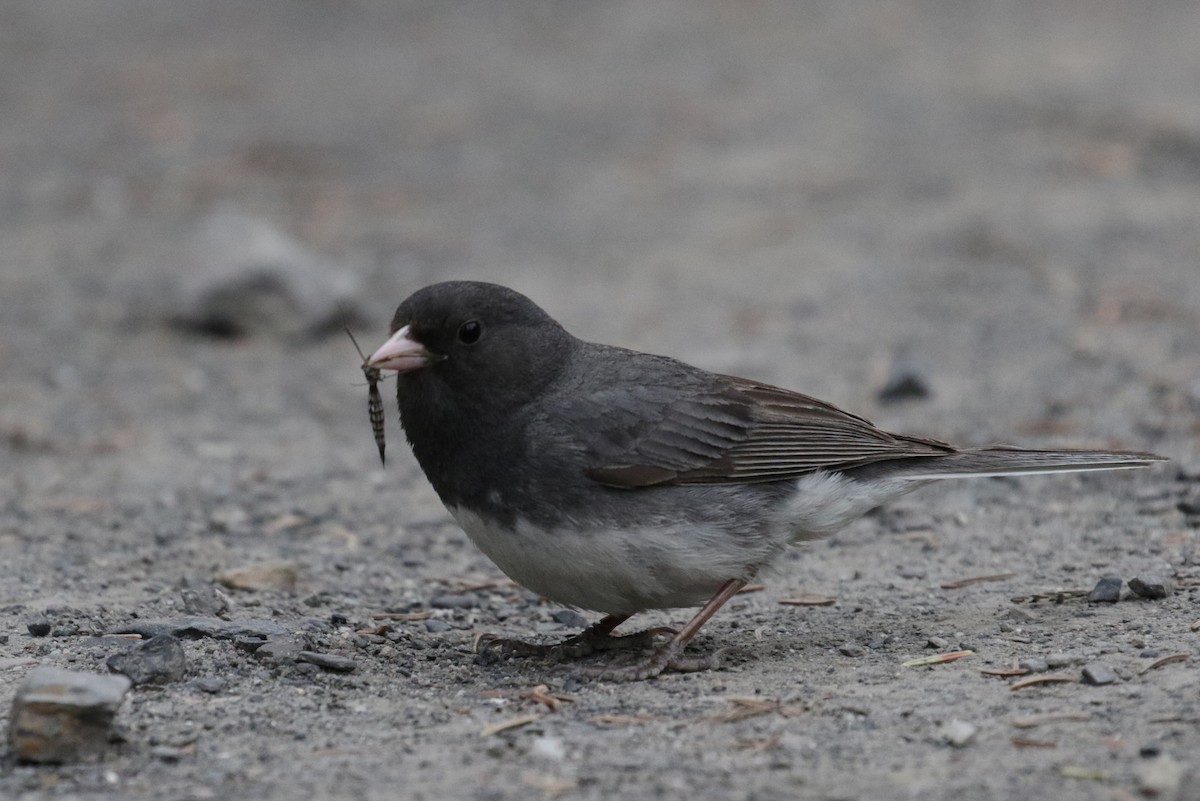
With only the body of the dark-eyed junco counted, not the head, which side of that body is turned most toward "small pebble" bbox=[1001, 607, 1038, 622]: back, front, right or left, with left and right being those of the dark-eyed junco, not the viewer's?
back

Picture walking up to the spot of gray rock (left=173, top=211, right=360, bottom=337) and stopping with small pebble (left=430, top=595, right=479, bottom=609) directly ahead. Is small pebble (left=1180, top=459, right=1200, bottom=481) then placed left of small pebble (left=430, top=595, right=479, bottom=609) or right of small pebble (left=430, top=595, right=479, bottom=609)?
left

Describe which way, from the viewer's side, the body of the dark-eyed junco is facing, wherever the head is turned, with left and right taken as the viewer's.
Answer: facing to the left of the viewer

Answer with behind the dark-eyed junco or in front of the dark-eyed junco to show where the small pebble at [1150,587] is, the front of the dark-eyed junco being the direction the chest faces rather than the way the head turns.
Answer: behind

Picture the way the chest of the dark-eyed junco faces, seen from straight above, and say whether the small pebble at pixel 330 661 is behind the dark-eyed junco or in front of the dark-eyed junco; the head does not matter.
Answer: in front

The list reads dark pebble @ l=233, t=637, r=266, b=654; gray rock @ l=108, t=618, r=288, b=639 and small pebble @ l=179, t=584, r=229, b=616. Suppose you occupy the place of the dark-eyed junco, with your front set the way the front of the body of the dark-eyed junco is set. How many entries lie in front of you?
3

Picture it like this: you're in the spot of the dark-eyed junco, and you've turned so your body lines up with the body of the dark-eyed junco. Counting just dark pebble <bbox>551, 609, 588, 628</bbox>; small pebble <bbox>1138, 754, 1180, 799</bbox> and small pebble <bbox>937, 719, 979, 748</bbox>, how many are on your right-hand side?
1

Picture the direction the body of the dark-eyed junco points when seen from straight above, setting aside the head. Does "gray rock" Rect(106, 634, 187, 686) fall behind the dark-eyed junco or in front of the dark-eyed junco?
in front

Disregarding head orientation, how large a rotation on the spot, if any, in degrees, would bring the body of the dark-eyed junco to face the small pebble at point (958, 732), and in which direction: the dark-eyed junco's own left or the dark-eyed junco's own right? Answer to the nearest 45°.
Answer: approximately 135° to the dark-eyed junco's own left

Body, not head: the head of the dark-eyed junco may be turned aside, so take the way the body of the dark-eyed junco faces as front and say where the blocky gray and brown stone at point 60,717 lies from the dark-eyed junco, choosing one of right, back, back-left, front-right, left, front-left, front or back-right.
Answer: front-left

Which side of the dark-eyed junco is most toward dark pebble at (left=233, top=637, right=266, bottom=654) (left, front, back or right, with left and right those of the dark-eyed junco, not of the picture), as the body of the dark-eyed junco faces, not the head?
front

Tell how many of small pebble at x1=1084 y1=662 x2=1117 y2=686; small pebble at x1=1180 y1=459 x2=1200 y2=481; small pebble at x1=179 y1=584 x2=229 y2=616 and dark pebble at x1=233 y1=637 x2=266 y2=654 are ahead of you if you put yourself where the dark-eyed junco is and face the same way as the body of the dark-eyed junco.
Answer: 2

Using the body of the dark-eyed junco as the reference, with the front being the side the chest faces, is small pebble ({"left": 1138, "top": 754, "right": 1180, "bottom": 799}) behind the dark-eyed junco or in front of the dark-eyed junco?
behind

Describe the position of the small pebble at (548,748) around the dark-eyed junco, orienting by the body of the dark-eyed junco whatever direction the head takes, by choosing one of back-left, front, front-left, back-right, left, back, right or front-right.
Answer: left

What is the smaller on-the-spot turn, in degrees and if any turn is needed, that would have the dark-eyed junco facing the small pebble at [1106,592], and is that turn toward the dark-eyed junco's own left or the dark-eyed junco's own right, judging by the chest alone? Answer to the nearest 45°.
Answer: approximately 180°

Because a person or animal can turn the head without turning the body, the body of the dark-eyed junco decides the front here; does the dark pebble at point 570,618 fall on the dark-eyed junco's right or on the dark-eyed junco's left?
on the dark-eyed junco's right

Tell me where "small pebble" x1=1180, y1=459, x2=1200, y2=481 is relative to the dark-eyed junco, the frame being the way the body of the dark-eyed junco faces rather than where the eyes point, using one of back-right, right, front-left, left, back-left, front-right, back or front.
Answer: back-right
